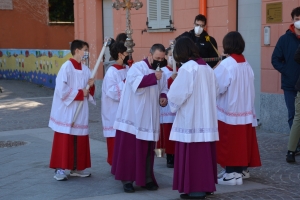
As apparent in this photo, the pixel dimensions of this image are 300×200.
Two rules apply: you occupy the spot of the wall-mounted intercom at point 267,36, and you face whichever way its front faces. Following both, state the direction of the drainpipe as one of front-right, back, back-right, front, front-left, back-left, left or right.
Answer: back-right

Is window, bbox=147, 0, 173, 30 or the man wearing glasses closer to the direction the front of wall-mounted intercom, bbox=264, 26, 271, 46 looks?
the man wearing glasses

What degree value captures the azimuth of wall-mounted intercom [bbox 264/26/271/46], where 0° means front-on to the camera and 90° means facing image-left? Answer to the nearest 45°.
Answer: approximately 0°

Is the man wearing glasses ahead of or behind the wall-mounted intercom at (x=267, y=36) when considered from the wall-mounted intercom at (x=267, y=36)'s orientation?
ahead

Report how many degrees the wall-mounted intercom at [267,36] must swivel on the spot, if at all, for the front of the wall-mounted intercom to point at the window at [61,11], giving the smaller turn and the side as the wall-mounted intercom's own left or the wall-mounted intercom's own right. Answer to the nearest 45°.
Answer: approximately 135° to the wall-mounted intercom's own right
